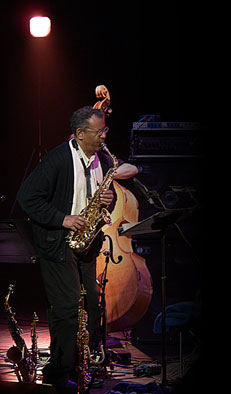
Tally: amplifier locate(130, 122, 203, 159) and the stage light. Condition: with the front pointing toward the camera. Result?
2

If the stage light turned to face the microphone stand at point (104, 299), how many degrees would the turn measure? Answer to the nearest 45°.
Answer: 0° — it already faces it

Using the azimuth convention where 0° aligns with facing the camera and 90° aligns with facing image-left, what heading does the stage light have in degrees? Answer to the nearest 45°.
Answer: approximately 0°

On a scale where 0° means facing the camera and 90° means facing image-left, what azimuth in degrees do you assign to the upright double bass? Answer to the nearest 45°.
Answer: approximately 45°
